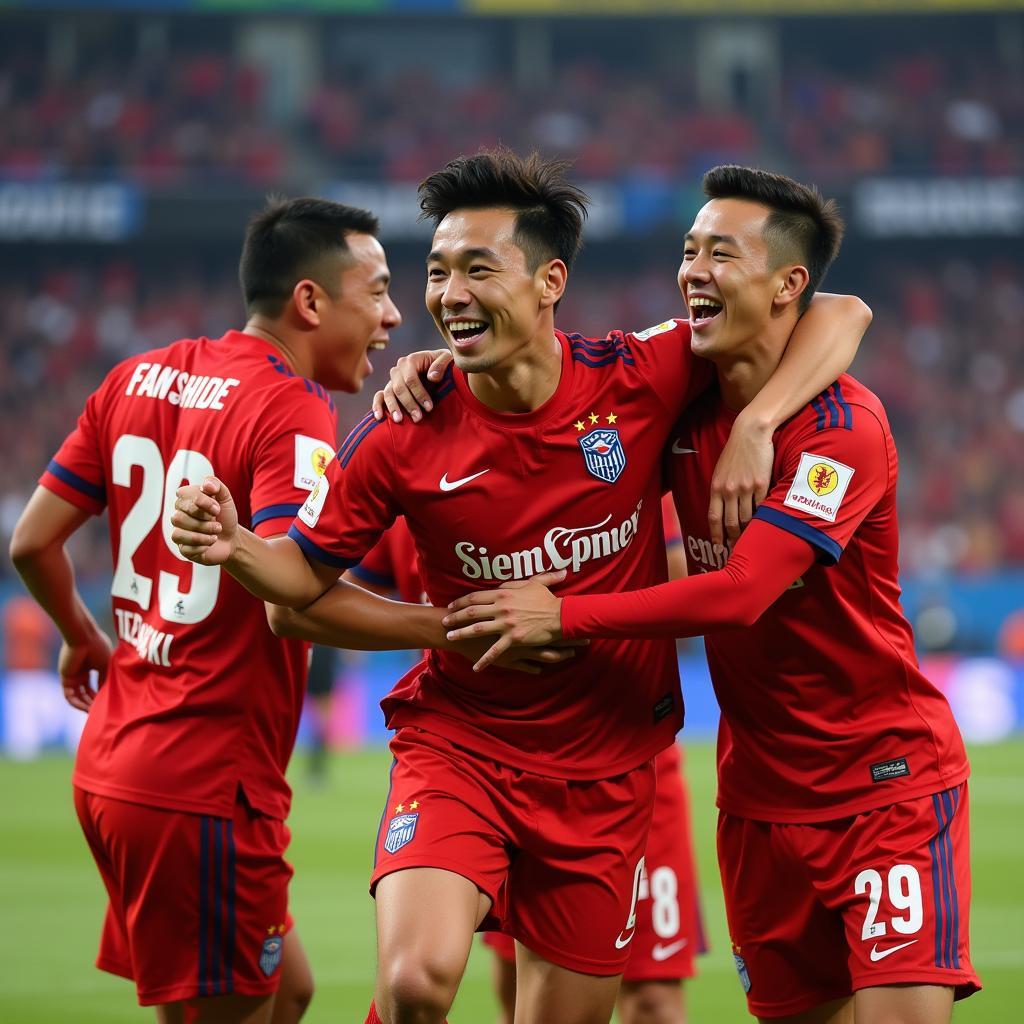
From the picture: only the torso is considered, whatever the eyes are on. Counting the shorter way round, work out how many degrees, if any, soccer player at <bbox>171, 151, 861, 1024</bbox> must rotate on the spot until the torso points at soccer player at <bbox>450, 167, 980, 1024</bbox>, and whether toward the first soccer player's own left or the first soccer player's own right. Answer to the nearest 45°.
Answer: approximately 90° to the first soccer player's own left

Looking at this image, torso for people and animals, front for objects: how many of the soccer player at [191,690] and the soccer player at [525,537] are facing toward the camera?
1

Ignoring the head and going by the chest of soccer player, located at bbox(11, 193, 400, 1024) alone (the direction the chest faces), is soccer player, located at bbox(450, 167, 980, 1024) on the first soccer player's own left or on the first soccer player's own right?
on the first soccer player's own right

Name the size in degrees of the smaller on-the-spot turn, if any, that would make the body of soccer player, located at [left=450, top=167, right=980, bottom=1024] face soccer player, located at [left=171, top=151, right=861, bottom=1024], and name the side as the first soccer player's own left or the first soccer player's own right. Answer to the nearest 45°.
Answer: approximately 45° to the first soccer player's own right

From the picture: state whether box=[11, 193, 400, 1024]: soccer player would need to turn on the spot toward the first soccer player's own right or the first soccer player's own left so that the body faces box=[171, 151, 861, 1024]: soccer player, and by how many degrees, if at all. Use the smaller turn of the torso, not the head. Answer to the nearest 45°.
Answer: approximately 90° to the first soccer player's own right

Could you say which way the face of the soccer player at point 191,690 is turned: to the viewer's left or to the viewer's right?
to the viewer's right

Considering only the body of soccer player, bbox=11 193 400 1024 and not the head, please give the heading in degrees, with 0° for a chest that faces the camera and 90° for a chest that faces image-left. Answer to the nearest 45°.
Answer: approximately 225°

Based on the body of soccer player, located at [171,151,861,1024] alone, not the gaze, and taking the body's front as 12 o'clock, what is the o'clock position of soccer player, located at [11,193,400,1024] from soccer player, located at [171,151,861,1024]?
soccer player, located at [11,193,400,1024] is roughly at 4 o'clock from soccer player, located at [171,151,861,1024].

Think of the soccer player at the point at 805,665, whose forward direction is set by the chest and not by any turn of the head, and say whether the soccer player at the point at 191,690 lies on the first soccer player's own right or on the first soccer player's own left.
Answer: on the first soccer player's own right
